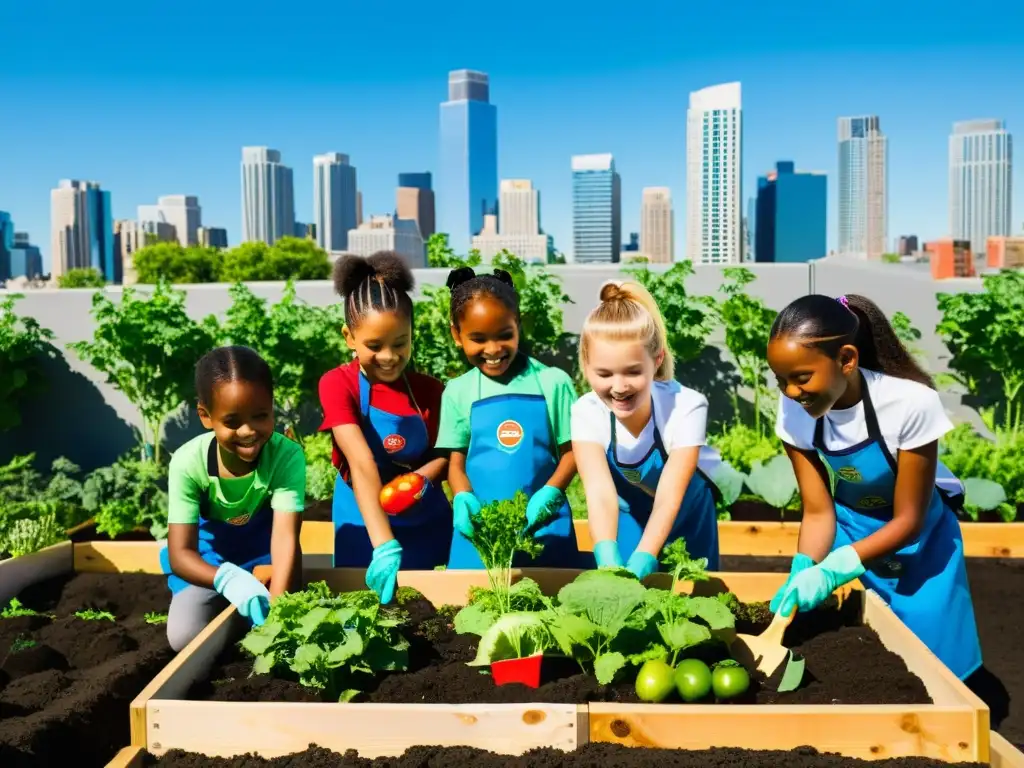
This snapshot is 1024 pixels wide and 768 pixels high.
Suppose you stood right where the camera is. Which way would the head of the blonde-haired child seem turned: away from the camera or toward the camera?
toward the camera

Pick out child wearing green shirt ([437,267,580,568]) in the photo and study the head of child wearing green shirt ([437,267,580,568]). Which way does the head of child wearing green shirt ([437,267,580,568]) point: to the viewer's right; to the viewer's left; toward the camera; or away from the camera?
toward the camera

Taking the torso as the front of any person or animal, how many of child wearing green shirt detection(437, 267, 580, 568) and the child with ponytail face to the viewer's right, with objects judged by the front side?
0

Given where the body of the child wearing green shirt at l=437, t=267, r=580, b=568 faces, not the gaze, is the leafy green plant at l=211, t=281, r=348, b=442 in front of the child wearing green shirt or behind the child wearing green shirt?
behind

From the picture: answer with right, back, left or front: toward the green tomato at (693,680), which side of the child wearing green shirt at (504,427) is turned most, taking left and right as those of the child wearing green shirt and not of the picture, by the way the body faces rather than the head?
front

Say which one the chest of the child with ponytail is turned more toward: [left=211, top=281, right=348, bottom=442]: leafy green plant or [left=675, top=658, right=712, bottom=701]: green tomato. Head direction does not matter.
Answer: the green tomato

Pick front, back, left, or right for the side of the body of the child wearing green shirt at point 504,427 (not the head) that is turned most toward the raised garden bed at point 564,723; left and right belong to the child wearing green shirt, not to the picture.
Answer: front

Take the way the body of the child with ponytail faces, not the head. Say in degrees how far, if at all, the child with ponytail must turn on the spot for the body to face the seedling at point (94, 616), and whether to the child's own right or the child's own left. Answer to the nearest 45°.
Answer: approximately 45° to the child's own right

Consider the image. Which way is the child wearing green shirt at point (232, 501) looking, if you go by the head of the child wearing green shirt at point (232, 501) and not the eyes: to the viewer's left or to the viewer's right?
to the viewer's right

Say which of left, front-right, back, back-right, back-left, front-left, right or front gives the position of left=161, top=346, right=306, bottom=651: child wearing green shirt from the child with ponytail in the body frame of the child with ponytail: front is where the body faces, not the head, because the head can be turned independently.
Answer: front-right

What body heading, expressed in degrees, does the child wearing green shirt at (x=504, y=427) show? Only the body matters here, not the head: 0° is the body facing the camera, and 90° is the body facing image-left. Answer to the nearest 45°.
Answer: approximately 0°

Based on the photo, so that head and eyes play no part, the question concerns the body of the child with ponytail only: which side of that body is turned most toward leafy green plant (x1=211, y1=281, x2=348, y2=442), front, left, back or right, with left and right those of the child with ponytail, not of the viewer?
right

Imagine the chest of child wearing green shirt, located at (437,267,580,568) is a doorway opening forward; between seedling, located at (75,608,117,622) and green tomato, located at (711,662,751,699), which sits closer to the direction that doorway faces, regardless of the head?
the green tomato

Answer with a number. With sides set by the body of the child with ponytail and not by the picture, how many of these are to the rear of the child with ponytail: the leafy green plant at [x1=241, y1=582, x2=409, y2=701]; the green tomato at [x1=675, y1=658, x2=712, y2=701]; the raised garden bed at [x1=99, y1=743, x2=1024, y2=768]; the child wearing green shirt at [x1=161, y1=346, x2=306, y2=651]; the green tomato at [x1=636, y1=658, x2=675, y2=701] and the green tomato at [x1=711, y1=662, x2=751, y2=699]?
0

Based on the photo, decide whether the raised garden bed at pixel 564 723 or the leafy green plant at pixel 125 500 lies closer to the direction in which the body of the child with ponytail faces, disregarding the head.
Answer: the raised garden bed

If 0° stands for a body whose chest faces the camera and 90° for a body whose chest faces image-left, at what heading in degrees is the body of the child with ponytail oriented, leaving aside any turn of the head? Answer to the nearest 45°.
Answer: approximately 45°

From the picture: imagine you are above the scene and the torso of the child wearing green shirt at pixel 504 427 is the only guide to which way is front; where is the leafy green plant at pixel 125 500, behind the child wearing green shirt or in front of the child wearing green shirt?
behind
